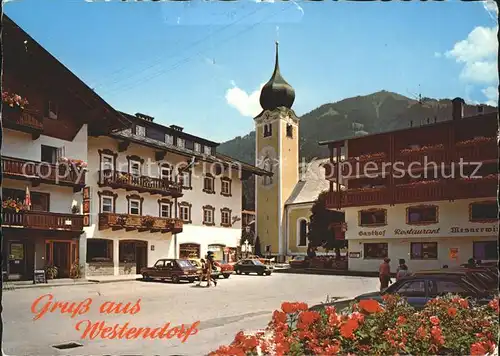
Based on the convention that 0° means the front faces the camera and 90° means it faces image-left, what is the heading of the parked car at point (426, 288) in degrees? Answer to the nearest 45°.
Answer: approximately 90°

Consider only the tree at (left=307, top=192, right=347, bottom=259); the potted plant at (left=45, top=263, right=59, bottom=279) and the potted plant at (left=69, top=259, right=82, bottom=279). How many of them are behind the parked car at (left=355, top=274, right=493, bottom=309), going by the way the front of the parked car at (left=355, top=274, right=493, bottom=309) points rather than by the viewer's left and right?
0

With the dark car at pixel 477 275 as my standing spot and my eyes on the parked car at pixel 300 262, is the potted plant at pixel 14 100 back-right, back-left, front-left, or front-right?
front-left
